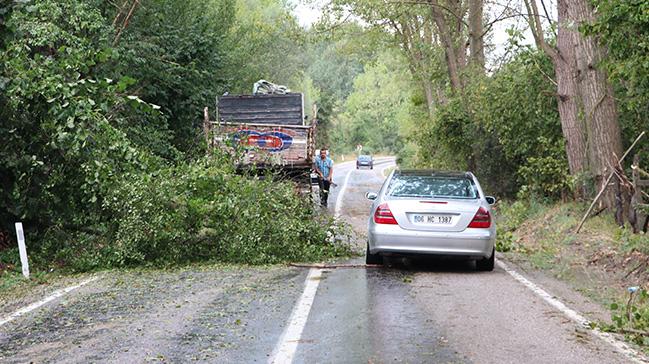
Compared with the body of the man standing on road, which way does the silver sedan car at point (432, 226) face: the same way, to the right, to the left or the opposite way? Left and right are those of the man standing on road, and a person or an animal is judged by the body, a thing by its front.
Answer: the opposite way

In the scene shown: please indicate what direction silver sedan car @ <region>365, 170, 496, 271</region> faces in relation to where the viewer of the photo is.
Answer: facing away from the viewer

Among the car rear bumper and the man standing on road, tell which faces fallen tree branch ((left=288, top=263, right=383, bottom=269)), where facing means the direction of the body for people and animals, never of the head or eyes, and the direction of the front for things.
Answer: the man standing on road

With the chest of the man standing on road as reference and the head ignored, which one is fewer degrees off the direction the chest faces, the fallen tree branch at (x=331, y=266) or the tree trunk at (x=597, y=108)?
the fallen tree branch

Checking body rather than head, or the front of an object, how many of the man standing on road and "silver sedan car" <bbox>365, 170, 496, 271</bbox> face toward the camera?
1

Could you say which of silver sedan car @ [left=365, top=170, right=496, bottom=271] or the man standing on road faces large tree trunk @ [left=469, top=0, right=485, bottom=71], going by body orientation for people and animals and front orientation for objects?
the silver sedan car

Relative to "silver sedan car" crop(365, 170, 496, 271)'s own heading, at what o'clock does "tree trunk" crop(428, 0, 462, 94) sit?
The tree trunk is roughly at 12 o'clock from the silver sedan car.

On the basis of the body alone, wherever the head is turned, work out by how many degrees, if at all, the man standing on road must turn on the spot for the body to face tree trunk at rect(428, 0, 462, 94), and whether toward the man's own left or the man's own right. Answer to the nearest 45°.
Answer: approximately 135° to the man's own left
